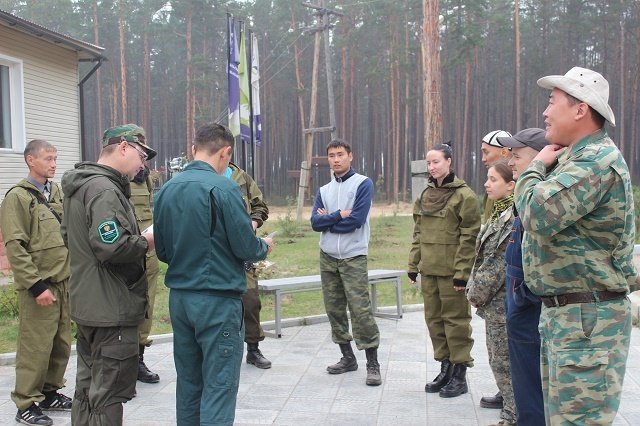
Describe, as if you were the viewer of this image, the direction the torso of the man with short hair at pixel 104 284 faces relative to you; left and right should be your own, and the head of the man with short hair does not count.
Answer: facing to the right of the viewer

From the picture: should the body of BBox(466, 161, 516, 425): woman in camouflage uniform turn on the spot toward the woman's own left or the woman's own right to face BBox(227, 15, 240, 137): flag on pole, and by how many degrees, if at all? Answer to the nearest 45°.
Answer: approximately 45° to the woman's own right

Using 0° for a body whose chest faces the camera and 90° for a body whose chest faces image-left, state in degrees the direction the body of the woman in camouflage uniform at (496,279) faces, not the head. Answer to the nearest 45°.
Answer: approximately 90°

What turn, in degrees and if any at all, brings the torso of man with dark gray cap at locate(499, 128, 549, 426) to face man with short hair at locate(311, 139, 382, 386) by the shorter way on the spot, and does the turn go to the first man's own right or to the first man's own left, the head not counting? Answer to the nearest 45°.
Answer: approximately 45° to the first man's own right

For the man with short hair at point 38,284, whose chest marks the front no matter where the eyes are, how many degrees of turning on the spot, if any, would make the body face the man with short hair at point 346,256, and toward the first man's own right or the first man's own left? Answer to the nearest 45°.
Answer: approximately 45° to the first man's own left

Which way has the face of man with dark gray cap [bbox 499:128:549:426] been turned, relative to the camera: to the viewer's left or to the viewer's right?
to the viewer's left

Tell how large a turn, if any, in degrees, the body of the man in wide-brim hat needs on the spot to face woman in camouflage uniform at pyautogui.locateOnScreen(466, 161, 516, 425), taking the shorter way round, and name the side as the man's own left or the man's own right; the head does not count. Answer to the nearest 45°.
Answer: approximately 90° to the man's own right

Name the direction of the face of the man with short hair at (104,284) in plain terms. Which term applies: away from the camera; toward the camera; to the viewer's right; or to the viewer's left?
to the viewer's right

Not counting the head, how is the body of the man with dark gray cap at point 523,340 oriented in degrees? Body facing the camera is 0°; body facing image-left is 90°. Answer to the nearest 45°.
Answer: approximately 90°

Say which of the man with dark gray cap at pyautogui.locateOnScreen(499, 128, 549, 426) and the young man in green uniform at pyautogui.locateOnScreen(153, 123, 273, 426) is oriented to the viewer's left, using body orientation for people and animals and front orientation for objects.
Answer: the man with dark gray cap

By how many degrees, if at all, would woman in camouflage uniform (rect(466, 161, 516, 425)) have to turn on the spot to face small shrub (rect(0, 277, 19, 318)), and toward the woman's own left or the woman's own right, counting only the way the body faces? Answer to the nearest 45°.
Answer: approximately 45° to the woman's own right

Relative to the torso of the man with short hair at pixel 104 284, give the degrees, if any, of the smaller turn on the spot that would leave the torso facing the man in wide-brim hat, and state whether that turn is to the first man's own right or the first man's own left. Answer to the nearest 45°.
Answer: approximately 45° to the first man's own right

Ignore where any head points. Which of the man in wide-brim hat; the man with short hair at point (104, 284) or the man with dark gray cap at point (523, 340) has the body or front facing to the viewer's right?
the man with short hair at point (104, 284)

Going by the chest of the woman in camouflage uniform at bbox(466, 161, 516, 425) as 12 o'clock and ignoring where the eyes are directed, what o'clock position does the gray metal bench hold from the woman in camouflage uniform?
The gray metal bench is roughly at 2 o'clock from the woman in camouflage uniform.

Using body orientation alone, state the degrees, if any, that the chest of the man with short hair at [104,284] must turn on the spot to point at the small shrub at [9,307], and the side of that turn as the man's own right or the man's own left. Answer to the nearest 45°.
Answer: approximately 90° to the man's own left
